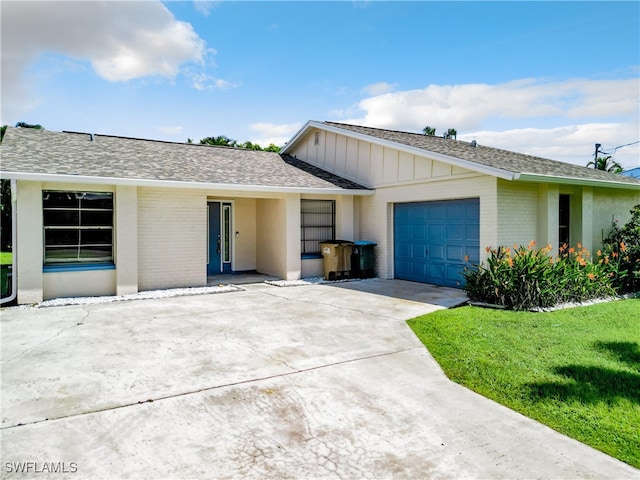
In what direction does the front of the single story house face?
toward the camera

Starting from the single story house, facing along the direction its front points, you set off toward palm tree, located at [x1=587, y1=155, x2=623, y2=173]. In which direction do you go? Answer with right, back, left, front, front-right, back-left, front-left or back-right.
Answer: back-left

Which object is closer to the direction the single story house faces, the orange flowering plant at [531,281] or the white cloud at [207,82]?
the orange flowering plant

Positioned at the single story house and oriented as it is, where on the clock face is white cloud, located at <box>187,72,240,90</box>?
The white cloud is roughly at 5 o'clock from the single story house.

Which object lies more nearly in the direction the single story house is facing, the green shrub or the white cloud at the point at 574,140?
the green shrub

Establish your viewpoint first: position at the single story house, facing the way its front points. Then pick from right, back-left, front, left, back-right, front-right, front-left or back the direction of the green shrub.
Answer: left

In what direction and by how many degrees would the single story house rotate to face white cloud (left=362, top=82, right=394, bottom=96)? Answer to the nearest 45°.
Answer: approximately 135° to its left

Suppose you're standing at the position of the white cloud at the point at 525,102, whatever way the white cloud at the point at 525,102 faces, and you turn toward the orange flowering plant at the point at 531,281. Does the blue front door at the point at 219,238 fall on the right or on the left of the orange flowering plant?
right

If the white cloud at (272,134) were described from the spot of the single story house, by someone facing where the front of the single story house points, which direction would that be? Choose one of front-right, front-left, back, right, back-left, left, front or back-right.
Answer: back

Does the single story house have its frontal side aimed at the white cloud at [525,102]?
no

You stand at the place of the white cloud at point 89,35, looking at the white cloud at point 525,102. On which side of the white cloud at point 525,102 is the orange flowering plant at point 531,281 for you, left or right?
right

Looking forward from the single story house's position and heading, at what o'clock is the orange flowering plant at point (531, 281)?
The orange flowering plant is roughly at 10 o'clock from the single story house.

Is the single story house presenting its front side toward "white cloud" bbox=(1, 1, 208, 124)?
no
